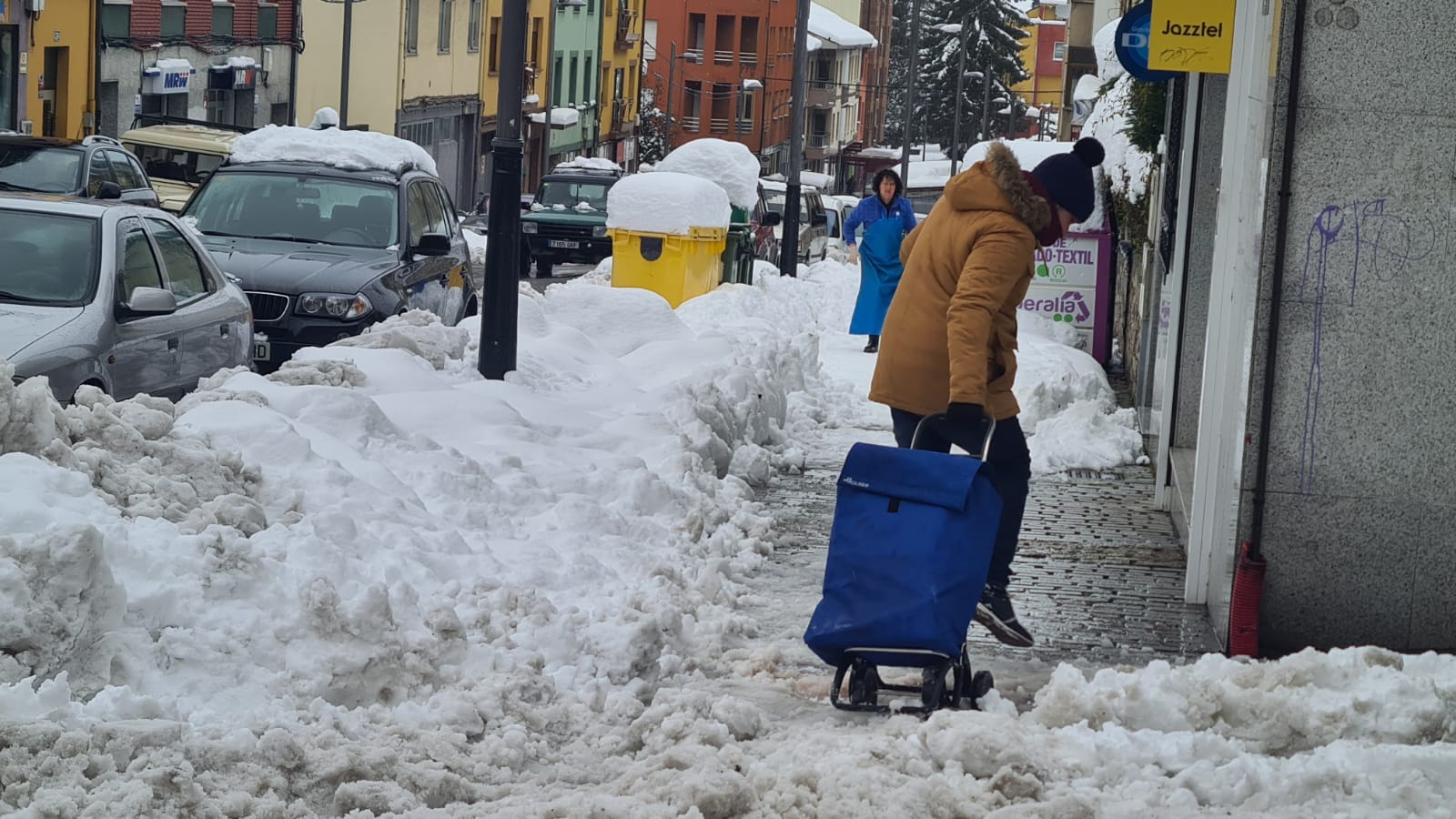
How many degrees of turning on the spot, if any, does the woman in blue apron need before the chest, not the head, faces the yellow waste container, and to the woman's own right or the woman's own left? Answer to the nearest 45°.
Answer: approximately 135° to the woman's own right

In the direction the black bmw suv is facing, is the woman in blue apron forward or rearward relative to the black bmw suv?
rearward

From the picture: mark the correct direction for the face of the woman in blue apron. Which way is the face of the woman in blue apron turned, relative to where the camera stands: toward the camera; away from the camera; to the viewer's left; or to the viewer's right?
toward the camera

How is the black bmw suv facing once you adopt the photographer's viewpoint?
facing the viewer and to the left of the viewer

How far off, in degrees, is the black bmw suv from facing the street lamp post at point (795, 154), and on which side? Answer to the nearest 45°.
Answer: approximately 180°

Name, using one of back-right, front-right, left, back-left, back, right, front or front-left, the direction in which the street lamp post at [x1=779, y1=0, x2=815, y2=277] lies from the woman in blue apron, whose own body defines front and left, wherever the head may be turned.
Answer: back

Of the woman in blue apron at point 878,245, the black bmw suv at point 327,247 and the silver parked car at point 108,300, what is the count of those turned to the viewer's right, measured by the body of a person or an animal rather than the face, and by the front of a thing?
0

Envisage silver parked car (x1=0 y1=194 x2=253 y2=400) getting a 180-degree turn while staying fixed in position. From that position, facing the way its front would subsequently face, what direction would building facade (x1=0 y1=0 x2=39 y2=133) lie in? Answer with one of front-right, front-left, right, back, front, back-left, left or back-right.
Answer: front-left

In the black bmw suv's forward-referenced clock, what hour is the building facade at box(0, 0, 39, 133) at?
The building facade is roughly at 4 o'clock from the black bmw suv.

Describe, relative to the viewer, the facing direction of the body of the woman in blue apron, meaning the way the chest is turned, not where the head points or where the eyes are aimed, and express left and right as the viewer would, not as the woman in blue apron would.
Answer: facing the viewer

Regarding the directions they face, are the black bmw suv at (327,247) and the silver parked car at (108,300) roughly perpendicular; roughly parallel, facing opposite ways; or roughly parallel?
roughly parallel

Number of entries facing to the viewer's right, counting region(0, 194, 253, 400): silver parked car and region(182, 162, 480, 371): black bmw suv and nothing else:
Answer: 0
